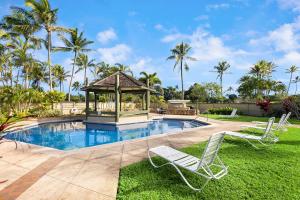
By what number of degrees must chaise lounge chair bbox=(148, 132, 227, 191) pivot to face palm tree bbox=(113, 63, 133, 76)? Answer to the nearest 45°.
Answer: approximately 45° to its right

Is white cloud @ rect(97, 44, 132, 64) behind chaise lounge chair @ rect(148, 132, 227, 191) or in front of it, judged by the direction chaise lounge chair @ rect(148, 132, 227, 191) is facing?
in front

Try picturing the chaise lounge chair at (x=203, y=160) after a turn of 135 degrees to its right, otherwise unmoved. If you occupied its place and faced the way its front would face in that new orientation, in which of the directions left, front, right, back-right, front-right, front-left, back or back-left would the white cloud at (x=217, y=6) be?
left

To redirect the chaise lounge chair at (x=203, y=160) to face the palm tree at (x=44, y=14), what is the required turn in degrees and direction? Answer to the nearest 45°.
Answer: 0° — it already faces it

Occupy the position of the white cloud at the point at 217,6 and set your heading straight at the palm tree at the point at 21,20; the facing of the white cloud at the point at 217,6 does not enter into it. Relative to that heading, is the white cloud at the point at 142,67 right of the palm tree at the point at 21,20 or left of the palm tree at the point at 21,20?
right

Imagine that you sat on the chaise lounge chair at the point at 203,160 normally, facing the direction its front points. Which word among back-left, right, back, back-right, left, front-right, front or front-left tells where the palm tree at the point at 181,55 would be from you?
front-right

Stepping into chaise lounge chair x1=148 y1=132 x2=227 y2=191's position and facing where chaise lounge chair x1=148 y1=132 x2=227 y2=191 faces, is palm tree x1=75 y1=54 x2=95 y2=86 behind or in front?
in front

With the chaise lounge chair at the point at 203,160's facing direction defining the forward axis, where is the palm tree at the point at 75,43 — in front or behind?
in front

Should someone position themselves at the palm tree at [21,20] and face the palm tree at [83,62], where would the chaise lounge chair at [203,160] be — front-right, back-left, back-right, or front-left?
back-right

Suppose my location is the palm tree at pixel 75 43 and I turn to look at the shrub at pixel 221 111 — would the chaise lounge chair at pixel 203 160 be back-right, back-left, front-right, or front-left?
front-right

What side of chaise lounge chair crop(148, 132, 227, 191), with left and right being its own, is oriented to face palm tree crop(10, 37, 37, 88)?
front

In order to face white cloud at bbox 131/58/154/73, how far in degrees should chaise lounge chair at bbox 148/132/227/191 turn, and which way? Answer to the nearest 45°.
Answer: approximately 45° to its right

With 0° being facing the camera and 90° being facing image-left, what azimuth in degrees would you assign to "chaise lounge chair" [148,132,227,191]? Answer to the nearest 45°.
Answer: approximately 135°
